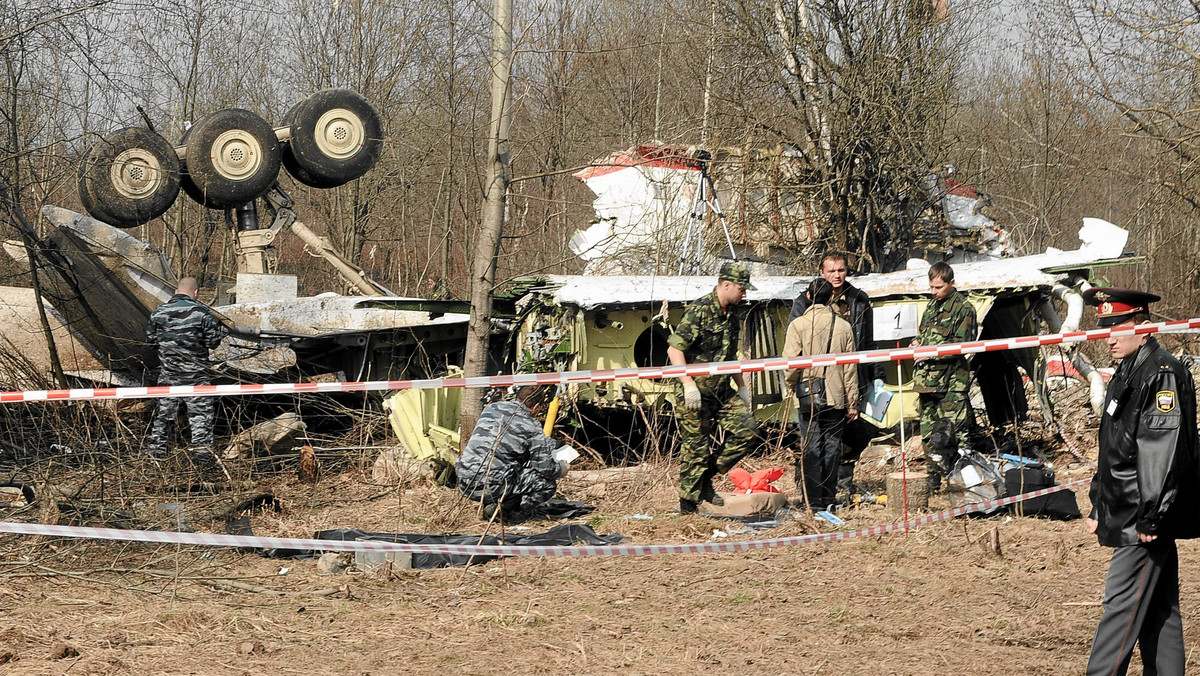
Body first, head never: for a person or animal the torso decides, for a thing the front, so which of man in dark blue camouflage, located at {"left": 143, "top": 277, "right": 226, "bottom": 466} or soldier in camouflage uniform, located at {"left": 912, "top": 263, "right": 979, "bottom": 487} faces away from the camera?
the man in dark blue camouflage

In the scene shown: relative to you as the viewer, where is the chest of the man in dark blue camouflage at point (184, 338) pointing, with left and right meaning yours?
facing away from the viewer

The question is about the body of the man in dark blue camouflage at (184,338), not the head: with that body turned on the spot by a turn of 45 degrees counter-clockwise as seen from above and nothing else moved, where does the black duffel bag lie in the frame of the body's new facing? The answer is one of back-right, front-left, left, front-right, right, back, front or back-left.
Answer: back

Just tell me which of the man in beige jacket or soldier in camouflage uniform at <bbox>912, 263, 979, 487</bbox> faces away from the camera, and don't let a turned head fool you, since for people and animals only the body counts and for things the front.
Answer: the man in beige jacket

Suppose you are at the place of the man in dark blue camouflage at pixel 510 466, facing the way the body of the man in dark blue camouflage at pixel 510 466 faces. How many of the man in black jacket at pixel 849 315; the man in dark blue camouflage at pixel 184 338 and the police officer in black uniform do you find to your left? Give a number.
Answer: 1

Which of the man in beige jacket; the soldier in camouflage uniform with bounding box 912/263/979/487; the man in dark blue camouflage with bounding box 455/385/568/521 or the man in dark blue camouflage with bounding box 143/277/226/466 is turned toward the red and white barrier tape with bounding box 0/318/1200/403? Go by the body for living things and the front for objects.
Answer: the soldier in camouflage uniform

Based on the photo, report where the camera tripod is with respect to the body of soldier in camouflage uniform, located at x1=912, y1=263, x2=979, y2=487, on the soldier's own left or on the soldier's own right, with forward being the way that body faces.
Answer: on the soldier's own right

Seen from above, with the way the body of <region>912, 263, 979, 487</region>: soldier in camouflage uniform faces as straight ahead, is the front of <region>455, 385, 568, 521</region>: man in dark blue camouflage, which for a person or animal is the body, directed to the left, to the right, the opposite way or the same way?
the opposite way

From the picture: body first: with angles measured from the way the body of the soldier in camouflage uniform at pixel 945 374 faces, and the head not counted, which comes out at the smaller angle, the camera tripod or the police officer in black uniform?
the police officer in black uniform

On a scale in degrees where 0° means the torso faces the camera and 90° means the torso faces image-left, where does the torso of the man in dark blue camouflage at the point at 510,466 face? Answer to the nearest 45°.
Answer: approximately 225°

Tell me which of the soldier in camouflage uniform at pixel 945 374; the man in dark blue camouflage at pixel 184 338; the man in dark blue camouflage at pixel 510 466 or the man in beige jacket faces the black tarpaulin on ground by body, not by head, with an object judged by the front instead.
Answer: the soldier in camouflage uniform

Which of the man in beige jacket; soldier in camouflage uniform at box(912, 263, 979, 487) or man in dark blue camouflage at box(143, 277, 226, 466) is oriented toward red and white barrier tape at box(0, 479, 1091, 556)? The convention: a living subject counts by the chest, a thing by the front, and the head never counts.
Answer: the soldier in camouflage uniform

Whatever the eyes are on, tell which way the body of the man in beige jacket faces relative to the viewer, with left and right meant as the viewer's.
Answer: facing away from the viewer

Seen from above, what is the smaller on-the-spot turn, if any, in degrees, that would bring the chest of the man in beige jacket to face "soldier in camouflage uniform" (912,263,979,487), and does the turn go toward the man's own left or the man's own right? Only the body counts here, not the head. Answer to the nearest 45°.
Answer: approximately 45° to the man's own right

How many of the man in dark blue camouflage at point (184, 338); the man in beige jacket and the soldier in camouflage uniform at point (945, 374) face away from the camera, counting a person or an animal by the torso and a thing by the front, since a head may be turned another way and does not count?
2
